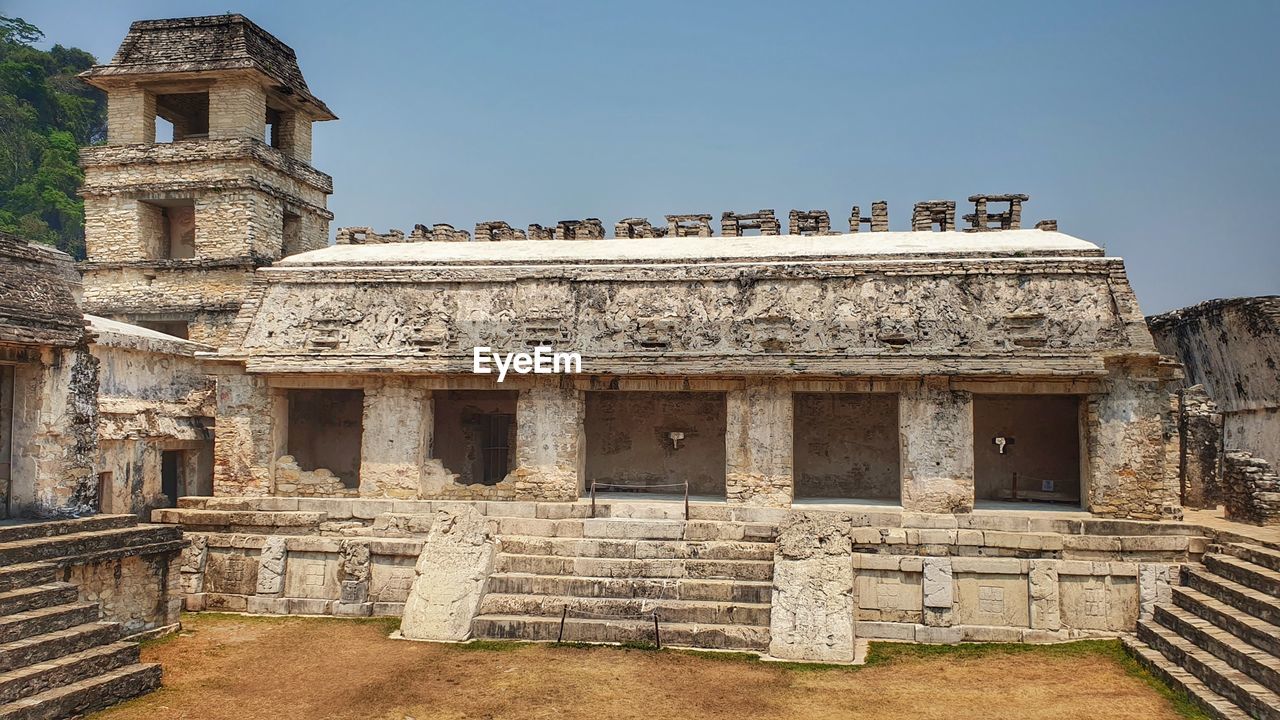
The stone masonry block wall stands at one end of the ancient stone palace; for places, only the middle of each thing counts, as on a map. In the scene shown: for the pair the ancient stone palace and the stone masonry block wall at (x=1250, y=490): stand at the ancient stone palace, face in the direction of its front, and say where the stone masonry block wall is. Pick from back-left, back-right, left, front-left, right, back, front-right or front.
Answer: left

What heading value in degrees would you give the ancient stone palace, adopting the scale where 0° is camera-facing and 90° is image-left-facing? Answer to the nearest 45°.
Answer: approximately 0°
